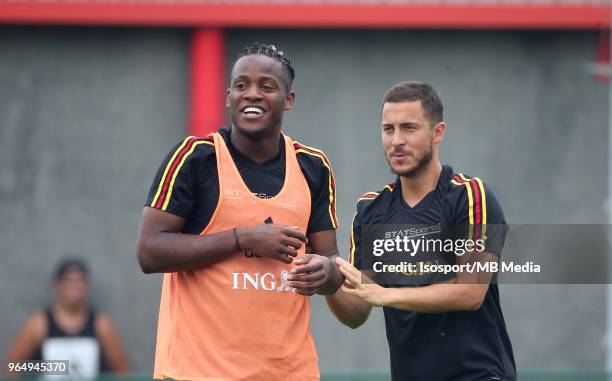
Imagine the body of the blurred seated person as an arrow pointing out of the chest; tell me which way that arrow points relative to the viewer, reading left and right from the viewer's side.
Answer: facing the viewer

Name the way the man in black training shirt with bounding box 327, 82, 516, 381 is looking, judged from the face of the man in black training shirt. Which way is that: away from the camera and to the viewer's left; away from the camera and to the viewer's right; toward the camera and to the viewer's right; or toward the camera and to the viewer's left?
toward the camera and to the viewer's left

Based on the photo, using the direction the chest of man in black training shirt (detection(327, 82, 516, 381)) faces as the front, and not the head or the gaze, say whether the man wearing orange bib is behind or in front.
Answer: in front

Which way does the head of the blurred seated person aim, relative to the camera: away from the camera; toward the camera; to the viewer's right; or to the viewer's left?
toward the camera

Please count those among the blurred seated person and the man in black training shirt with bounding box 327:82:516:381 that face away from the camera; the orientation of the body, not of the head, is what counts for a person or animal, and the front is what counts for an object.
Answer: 0

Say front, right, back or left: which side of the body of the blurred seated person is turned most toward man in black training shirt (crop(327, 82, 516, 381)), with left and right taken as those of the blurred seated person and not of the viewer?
front

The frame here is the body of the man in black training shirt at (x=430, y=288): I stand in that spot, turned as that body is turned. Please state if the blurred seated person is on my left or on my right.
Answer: on my right

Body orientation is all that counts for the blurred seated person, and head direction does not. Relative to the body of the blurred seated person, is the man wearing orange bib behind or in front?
in front

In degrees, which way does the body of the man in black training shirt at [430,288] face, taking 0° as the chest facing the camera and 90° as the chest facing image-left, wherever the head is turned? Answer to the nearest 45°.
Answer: approximately 45°
